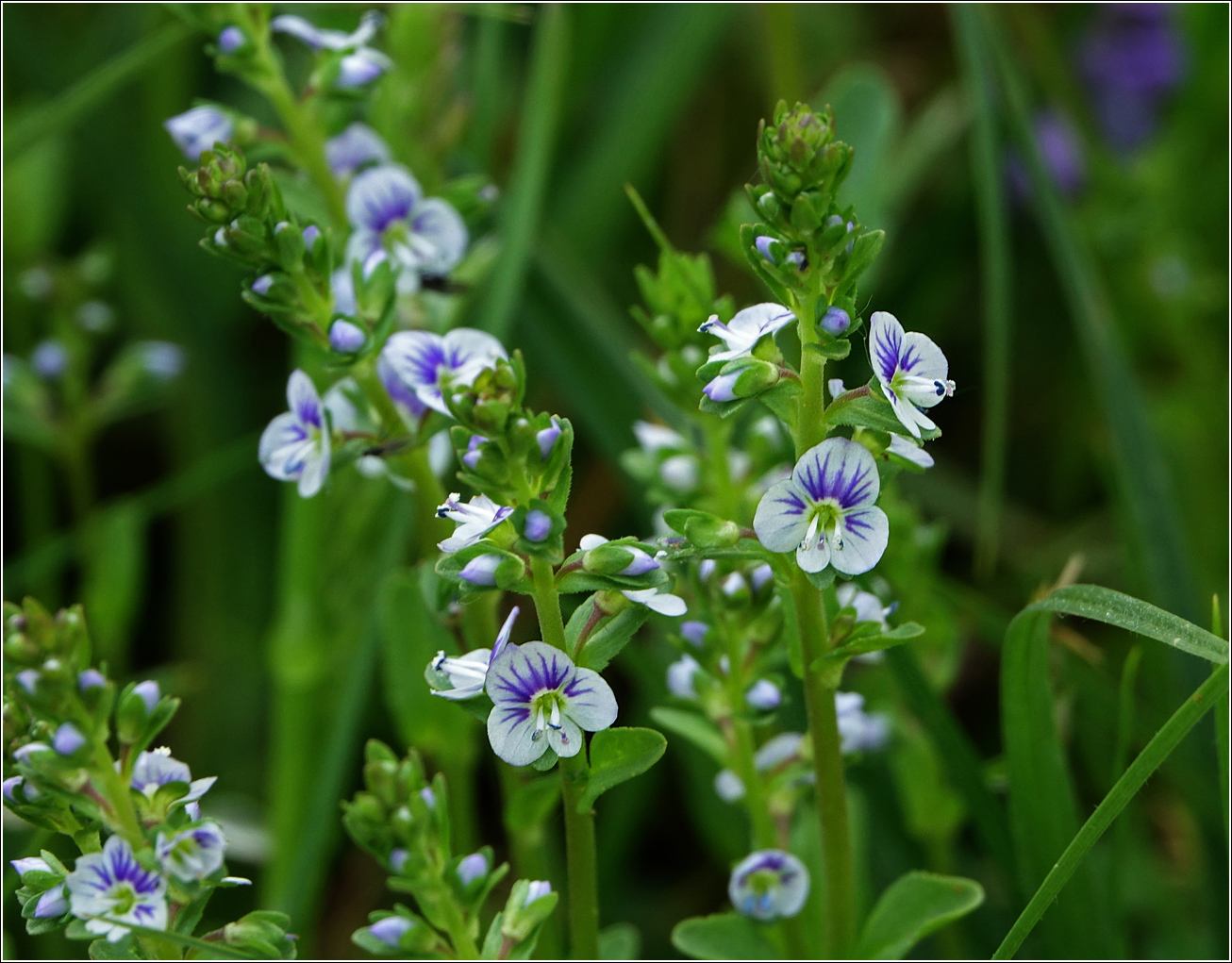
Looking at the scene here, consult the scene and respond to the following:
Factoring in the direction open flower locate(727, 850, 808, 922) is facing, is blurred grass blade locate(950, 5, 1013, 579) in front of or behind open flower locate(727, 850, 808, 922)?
behind

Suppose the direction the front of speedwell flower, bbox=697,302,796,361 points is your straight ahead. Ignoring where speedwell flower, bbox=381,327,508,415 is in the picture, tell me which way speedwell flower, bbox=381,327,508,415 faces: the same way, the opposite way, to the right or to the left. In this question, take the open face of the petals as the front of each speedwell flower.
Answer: to the left

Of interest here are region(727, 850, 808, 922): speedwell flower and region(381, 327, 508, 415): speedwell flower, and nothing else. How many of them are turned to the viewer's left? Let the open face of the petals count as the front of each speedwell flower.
0

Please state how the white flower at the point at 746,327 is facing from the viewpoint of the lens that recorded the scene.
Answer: facing to the left of the viewer

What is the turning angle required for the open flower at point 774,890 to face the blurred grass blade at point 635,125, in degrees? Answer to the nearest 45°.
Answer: approximately 180°

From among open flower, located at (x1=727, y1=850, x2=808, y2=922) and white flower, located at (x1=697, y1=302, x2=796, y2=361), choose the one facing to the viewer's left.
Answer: white flower, located at (x1=697, y1=302, x2=796, y2=361)

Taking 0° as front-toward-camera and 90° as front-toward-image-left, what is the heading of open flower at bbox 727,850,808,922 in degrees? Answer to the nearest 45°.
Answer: approximately 0°
